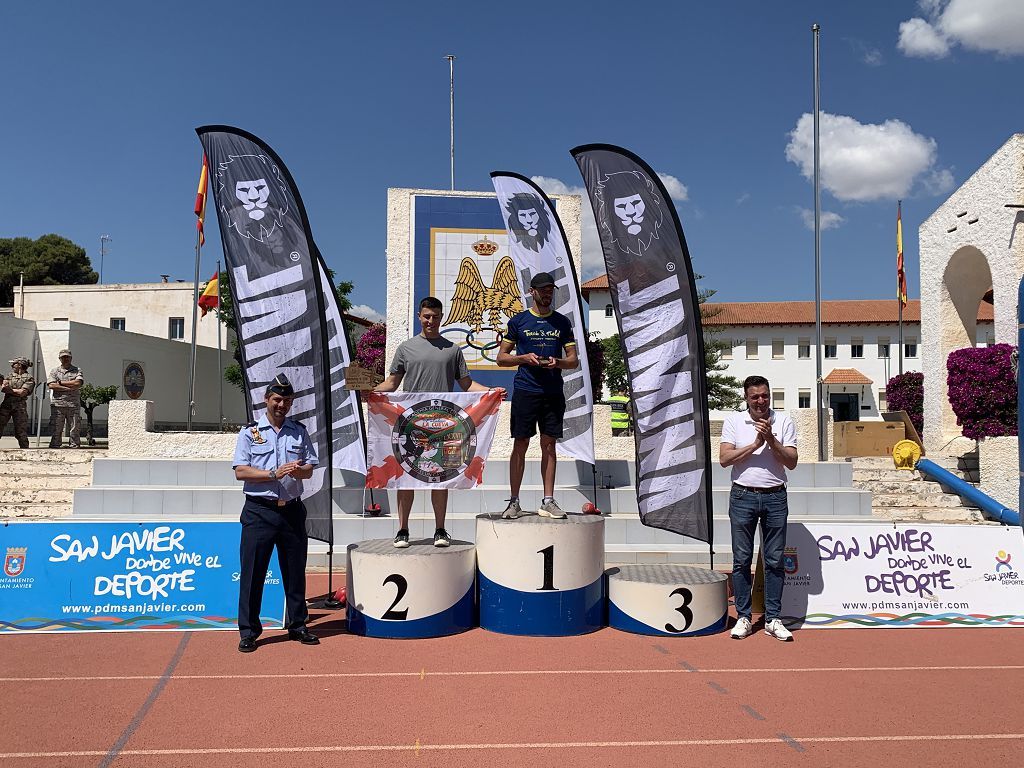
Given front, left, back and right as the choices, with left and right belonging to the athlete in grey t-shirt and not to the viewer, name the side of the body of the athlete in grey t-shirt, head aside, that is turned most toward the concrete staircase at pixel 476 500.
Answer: back

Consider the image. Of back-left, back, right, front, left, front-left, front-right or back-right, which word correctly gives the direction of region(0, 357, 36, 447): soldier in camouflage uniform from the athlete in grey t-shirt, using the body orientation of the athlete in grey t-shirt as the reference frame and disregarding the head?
back-right

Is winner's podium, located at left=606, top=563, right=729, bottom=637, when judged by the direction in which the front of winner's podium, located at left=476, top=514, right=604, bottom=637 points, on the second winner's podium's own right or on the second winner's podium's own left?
on the second winner's podium's own left

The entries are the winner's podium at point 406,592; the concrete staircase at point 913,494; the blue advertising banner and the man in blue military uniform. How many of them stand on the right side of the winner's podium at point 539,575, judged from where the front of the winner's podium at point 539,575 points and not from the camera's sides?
3

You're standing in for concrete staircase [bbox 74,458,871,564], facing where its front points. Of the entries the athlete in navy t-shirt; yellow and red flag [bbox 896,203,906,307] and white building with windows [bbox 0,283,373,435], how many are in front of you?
1

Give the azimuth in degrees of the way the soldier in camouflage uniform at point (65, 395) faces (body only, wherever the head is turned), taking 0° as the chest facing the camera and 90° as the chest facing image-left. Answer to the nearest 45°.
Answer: approximately 0°
